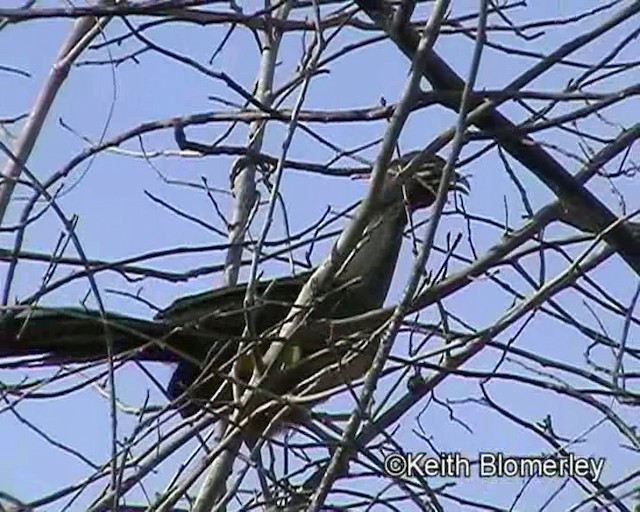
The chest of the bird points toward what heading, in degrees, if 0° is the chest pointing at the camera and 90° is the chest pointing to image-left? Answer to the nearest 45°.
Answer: approximately 270°
